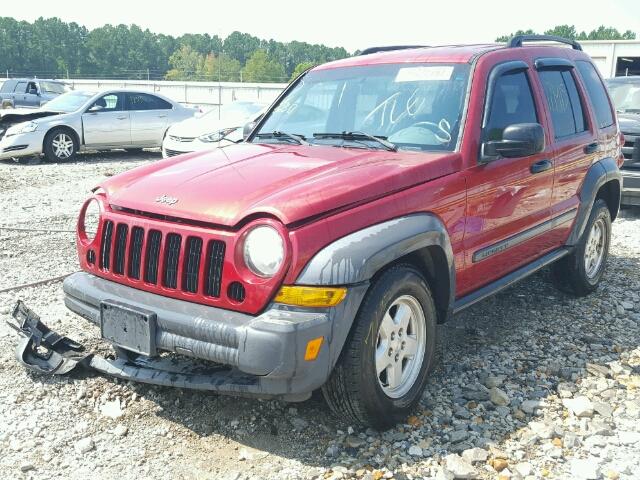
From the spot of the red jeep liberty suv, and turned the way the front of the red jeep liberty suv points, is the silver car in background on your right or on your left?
on your right

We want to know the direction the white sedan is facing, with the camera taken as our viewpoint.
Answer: facing the viewer and to the left of the viewer

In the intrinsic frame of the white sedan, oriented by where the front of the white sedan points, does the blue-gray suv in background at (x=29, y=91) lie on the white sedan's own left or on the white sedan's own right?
on the white sedan's own right

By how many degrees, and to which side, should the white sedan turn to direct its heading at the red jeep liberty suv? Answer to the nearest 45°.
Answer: approximately 45° to its left

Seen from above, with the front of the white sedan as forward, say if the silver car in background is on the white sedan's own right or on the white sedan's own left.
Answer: on the white sedan's own right

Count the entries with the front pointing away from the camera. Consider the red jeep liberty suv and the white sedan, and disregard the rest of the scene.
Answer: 0

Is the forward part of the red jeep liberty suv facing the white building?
no

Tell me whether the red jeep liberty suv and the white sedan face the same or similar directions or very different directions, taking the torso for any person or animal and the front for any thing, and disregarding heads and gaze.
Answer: same or similar directions

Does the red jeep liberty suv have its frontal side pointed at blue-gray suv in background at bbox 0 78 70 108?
no

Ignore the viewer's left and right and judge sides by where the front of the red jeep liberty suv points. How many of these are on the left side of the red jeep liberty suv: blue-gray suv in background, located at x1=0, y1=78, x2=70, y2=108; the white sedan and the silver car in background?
0

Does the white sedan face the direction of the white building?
no
